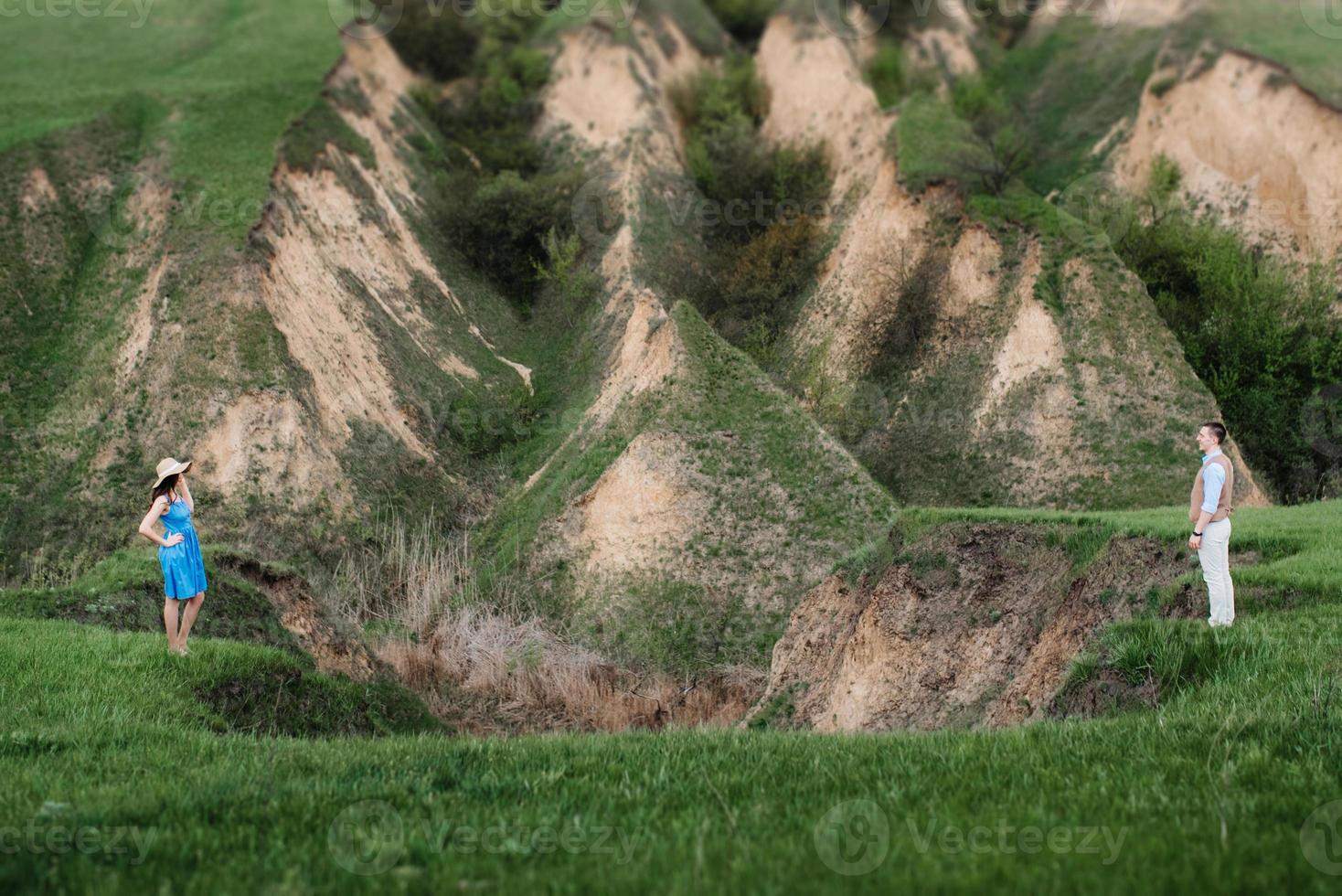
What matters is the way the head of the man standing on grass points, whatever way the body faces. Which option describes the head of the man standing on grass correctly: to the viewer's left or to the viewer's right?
to the viewer's left

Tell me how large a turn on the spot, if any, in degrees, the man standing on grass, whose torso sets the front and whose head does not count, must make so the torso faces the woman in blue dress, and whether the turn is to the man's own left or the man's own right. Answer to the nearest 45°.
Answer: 0° — they already face them

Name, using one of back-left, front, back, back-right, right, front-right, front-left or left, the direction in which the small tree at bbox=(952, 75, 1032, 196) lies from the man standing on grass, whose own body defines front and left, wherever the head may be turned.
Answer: right

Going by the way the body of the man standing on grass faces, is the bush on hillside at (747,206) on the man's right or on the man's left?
on the man's right

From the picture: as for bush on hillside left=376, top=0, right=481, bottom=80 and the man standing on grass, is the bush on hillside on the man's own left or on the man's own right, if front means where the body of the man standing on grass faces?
on the man's own right

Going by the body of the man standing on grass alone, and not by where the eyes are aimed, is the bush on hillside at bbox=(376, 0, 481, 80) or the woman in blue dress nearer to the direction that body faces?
the woman in blue dress

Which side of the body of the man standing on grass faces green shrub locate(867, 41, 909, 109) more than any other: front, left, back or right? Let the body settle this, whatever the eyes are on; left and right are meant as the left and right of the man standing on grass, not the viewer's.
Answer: right

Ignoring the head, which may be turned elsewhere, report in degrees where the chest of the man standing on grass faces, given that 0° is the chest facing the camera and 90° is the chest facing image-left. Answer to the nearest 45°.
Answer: approximately 90°

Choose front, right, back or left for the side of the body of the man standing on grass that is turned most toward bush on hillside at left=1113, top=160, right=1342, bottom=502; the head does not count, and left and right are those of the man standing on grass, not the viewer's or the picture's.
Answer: right

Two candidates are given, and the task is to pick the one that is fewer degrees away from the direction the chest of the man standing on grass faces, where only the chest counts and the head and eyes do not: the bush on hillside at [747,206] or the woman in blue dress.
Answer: the woman in blue dress

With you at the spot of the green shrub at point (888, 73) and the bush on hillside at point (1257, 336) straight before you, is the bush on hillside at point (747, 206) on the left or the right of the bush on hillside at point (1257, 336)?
right

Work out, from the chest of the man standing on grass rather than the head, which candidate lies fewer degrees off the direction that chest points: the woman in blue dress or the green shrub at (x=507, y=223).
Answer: the woman in blue dress
